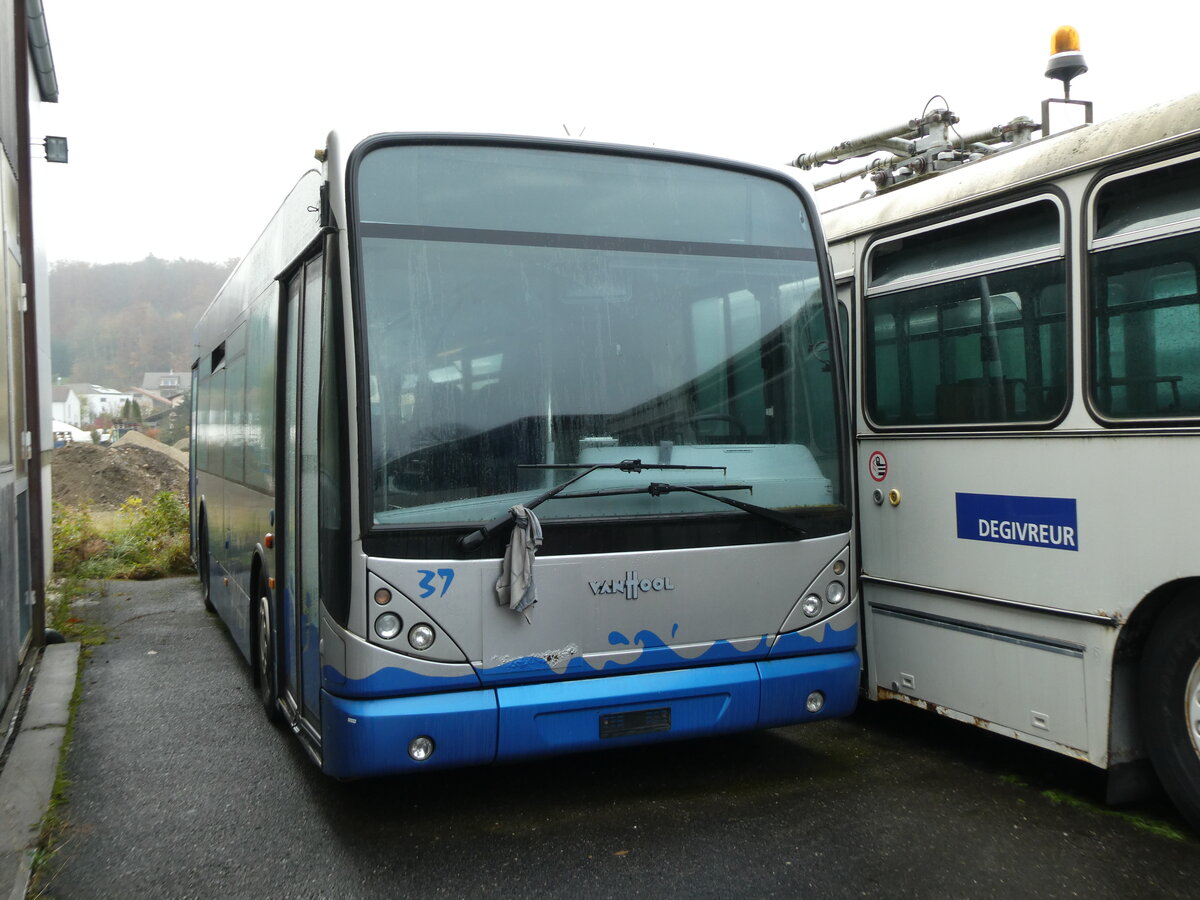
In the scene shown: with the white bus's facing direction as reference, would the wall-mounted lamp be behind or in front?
behind

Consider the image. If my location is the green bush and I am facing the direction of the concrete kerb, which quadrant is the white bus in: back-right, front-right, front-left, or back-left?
front-left

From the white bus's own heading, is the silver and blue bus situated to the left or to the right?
on its right

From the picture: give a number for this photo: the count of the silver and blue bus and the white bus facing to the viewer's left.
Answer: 0

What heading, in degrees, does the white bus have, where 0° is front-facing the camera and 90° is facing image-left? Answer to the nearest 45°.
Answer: approximately 315°
